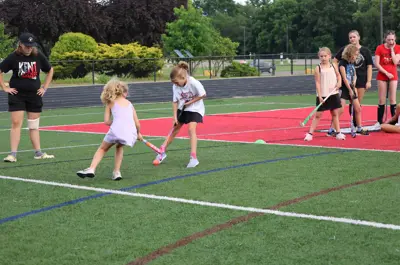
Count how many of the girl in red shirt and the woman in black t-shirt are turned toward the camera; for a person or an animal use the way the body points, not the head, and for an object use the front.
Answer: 2

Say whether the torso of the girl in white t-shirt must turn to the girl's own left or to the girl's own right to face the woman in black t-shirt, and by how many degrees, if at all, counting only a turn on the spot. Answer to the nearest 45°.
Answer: approximately 45° to the girl's own right

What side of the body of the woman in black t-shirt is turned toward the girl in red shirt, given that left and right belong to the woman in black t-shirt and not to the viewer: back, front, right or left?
left

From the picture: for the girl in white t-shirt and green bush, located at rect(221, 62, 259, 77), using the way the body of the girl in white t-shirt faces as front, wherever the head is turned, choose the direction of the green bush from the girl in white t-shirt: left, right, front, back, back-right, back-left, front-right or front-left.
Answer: back-right

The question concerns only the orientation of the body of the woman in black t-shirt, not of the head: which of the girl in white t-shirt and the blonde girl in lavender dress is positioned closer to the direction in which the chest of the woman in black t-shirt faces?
the blonde girl in lavender dress

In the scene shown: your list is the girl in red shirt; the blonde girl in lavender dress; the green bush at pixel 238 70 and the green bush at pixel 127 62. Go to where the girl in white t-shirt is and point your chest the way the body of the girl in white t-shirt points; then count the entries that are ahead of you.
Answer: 1

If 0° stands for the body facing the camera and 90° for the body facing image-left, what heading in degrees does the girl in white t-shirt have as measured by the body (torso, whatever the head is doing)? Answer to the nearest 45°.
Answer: approximately 45°

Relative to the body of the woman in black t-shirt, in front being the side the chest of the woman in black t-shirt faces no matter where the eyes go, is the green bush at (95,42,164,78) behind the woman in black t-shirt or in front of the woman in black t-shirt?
behind

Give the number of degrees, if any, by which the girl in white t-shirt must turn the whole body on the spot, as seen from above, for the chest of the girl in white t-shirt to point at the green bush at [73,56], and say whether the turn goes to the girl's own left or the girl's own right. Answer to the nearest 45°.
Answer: approximately 135° to the girl's own right

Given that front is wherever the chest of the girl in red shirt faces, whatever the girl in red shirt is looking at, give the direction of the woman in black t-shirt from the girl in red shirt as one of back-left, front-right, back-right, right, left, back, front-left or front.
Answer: front-right

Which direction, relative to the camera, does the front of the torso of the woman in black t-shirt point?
toward the camera

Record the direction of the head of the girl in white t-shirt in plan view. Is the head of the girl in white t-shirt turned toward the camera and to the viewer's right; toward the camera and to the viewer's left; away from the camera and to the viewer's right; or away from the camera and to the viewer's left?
toward the camera and to the viewer's left

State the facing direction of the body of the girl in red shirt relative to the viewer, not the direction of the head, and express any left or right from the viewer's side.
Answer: facing the viewer

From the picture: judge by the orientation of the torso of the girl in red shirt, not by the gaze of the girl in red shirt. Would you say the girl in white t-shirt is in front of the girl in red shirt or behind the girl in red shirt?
in front

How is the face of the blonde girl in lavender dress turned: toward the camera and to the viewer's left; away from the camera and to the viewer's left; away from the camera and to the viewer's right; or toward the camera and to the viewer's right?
away from the camera and to the viewer's right
